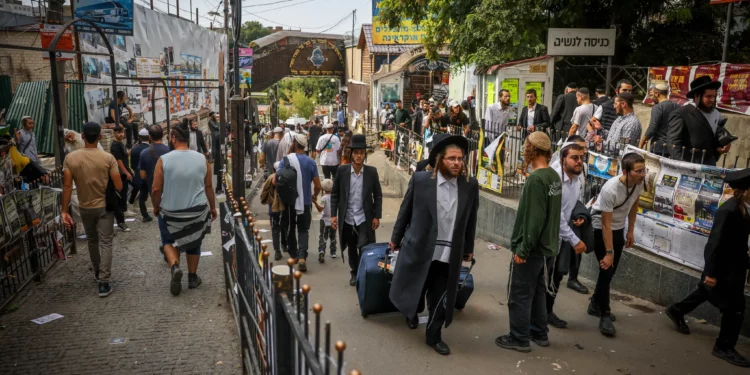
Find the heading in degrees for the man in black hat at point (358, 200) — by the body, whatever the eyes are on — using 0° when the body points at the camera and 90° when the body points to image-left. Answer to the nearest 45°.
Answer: approximately 0°

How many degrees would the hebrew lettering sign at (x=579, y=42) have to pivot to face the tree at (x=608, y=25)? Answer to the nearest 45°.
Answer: approximately 180°

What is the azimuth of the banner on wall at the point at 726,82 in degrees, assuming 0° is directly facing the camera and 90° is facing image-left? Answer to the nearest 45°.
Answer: approximately 45°

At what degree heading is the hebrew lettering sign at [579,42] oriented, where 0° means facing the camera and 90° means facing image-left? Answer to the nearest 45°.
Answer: approximately 0°
